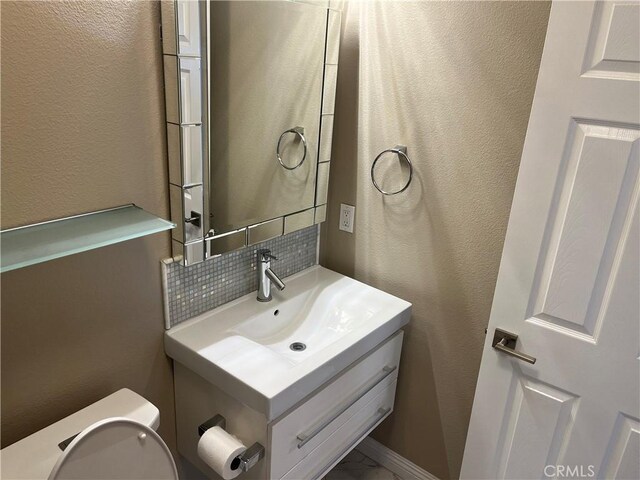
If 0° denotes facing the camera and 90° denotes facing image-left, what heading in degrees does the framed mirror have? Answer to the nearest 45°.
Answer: approximately 315°

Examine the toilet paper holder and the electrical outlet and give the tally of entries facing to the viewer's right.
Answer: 0

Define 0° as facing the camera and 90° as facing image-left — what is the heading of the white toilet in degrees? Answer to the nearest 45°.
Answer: approximately 315°

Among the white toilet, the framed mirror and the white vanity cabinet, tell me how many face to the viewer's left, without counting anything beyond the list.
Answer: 0

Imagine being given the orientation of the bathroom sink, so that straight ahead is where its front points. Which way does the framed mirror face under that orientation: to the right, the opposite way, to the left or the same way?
the same way

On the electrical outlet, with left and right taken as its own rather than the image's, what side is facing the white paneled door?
left

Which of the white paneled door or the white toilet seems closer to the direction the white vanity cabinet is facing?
the white paneled door

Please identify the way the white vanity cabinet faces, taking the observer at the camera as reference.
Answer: facing the viewer and to the right of the viewer

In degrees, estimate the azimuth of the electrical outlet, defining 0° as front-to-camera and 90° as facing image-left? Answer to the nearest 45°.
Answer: approximately 45°

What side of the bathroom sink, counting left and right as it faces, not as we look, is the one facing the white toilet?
right

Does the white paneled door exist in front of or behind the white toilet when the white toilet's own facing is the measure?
in front
